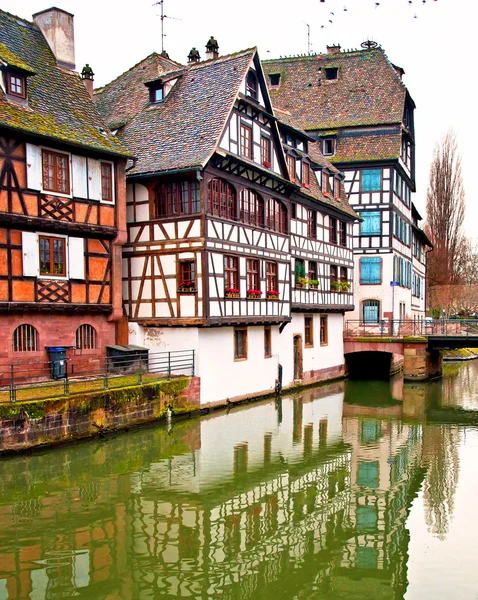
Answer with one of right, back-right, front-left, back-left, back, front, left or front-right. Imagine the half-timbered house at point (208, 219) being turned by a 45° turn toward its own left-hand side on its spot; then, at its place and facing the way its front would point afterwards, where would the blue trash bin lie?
back-right

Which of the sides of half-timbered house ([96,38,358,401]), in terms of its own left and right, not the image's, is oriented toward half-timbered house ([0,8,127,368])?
right
